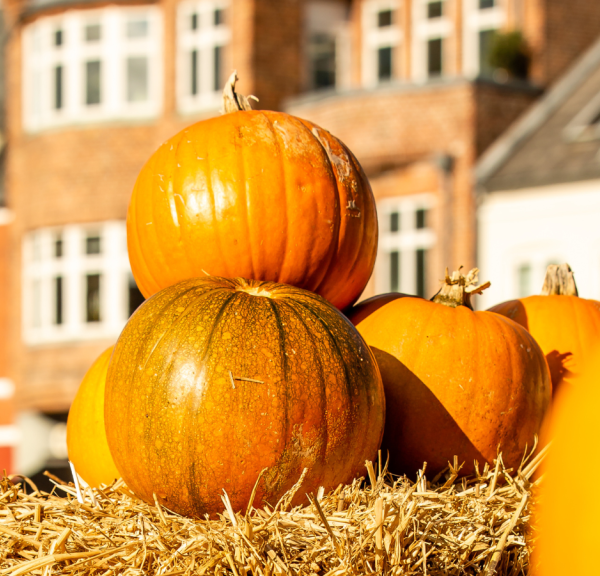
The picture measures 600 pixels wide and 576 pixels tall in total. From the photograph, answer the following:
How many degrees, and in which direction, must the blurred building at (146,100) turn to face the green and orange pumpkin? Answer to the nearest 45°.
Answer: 0° — it already faces it

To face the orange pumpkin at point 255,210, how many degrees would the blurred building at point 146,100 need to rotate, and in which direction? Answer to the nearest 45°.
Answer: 0° — it already faces it

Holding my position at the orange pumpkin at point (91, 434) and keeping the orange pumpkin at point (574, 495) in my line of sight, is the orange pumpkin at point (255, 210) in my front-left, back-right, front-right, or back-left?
front-left

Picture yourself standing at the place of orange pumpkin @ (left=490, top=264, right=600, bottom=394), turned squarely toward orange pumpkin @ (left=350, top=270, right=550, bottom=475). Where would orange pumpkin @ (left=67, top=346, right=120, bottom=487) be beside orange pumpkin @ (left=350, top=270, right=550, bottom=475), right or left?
right

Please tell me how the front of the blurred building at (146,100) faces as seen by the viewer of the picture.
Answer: facing the viewer

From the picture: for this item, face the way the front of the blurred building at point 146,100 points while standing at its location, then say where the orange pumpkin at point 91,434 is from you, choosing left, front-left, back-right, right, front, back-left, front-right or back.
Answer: front

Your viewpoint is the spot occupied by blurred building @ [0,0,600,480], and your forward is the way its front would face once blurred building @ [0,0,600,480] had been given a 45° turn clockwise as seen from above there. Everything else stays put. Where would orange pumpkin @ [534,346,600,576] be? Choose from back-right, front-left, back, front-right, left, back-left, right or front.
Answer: front-left

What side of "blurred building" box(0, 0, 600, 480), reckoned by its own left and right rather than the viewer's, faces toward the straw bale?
front

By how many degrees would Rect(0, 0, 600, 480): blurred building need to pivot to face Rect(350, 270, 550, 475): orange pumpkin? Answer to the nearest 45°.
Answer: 0° — it already faces it
